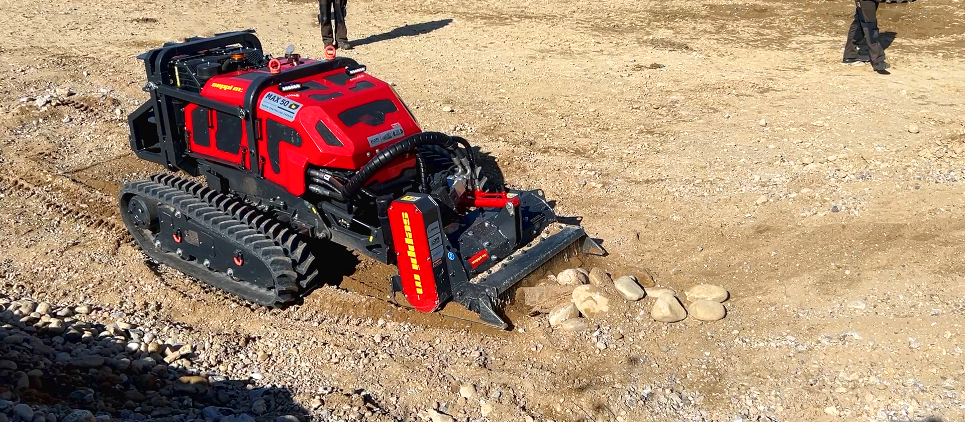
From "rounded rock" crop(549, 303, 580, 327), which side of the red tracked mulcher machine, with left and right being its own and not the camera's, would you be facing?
front

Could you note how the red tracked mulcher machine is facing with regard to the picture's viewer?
facing the viewer and to the right of the viewer

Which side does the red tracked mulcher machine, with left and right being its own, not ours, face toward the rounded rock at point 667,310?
front

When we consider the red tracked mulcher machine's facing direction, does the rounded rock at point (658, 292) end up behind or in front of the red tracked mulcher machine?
in front

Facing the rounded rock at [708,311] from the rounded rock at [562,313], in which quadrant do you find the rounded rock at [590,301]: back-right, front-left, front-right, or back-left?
front-left

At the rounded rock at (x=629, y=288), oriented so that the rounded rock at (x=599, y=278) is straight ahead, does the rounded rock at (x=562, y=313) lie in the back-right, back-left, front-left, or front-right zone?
front-left

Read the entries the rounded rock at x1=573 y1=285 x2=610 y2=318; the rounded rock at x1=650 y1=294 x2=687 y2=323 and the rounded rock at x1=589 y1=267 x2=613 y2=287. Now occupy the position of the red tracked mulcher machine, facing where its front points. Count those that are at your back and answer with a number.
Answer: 0

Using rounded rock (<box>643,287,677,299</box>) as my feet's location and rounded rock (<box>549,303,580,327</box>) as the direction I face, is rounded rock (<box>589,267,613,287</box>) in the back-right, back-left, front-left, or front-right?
front-right

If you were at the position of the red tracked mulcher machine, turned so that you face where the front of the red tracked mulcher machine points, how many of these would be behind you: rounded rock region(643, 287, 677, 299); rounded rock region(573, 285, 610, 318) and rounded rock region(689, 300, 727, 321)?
0

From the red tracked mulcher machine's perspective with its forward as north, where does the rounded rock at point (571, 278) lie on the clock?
The rounded rock is roughly at 11 o'clock from the red tracked mulcher machine.

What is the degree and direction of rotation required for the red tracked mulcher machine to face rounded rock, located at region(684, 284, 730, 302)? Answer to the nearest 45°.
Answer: approximately 45° to its left

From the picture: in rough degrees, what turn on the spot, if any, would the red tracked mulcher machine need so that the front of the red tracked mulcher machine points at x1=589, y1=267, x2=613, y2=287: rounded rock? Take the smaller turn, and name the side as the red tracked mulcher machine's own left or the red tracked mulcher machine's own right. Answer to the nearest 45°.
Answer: approximately 45° to the red tracked mulcher machine's own left
